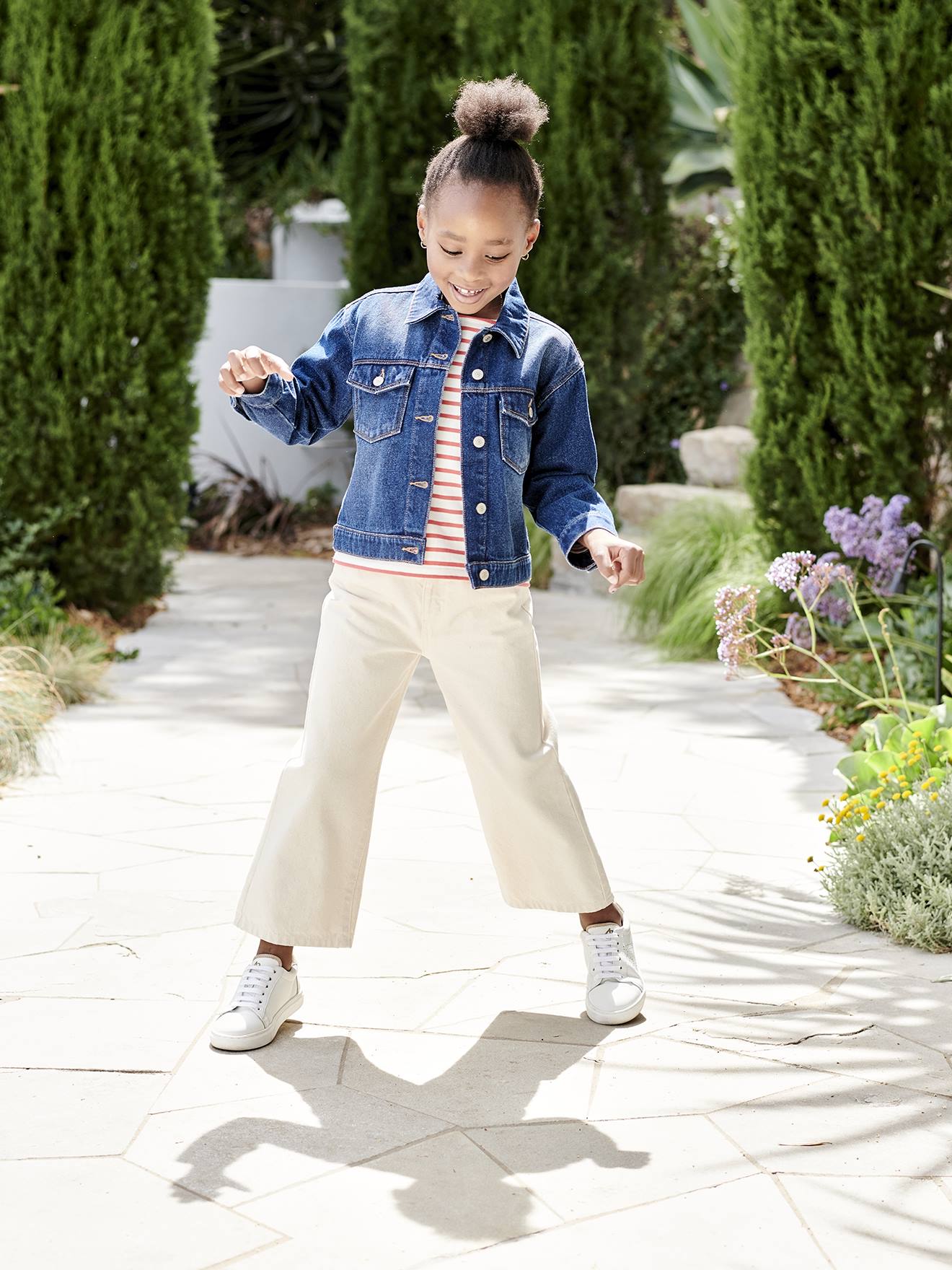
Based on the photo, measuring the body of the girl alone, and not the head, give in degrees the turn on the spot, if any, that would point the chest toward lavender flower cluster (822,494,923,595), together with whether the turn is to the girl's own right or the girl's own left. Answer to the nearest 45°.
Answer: approximately 135° to the girl's own left

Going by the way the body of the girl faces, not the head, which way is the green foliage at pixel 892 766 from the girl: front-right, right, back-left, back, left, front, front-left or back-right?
back-left

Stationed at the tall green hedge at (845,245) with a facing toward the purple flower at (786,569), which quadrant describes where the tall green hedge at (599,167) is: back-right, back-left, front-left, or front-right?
back-right

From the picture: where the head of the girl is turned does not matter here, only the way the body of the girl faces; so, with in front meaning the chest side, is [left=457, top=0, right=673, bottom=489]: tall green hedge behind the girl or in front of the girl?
behind

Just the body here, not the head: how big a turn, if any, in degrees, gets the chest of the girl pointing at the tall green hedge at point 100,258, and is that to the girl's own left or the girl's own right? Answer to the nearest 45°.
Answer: approximately 180°

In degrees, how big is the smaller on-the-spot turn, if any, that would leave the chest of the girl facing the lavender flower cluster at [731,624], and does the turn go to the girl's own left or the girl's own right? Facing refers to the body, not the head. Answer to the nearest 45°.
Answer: approximately 135° to the girl's own left

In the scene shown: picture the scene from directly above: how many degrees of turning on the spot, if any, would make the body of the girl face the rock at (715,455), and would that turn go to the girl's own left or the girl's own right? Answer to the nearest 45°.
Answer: approximately 180°

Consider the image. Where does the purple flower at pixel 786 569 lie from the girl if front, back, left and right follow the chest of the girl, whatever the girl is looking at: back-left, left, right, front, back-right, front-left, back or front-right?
back-left

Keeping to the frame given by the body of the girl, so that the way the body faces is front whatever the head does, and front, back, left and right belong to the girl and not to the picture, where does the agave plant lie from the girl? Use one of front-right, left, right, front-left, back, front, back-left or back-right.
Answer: back

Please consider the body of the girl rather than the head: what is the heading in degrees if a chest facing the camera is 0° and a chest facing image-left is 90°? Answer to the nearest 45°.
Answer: approximately 0°

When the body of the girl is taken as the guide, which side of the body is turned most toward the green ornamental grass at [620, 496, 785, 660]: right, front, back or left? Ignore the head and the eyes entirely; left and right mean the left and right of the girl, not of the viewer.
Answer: back
